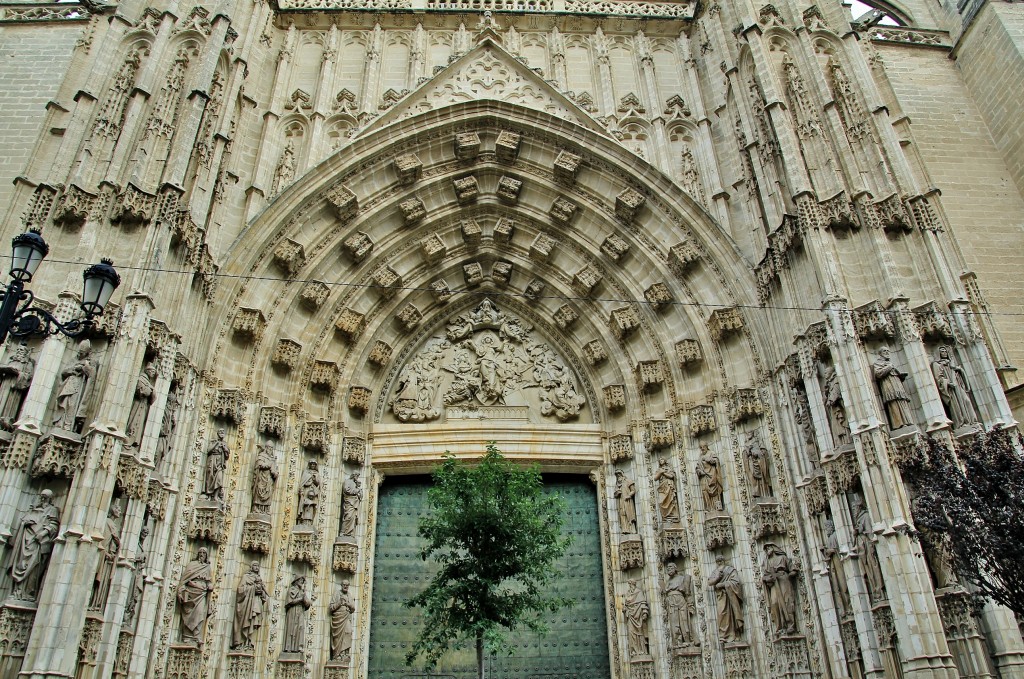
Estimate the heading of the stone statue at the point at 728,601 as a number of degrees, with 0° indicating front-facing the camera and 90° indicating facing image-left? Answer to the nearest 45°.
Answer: approximately 45°

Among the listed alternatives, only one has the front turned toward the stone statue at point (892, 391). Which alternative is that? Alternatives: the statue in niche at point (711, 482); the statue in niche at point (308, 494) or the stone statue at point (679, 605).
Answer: the statue in niche at point (308, 494)

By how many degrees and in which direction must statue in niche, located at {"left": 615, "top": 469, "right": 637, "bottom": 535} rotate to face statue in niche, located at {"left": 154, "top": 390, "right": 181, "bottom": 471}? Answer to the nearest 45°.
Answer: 0° — it already faces it

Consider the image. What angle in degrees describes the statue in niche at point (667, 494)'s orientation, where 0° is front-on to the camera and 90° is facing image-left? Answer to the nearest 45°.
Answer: approximately 45°

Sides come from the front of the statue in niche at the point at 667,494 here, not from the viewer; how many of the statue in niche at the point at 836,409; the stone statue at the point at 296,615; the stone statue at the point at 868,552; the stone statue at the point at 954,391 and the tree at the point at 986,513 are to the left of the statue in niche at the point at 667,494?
4

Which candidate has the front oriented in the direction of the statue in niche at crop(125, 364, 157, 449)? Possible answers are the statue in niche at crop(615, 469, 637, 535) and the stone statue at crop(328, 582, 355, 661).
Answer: the statue in niche at crop(615, 469, 637, 535)

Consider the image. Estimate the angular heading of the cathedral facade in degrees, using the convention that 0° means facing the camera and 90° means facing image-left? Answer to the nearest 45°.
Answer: approximately 0°

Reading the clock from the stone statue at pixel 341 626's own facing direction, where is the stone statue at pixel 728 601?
the stone statue at pixel 728 601 is roughly at 11 o'clock from the stone statue at pixel 341 626.

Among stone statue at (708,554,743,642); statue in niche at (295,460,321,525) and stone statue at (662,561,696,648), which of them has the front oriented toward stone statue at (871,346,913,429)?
the statue in niche

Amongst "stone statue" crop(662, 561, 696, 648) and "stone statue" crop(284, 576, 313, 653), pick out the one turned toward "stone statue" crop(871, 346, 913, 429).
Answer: "stone statue" crop(284, 576, 313, 653)

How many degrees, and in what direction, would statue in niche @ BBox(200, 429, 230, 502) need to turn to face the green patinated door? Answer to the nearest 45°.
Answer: approximately 45° to its left
